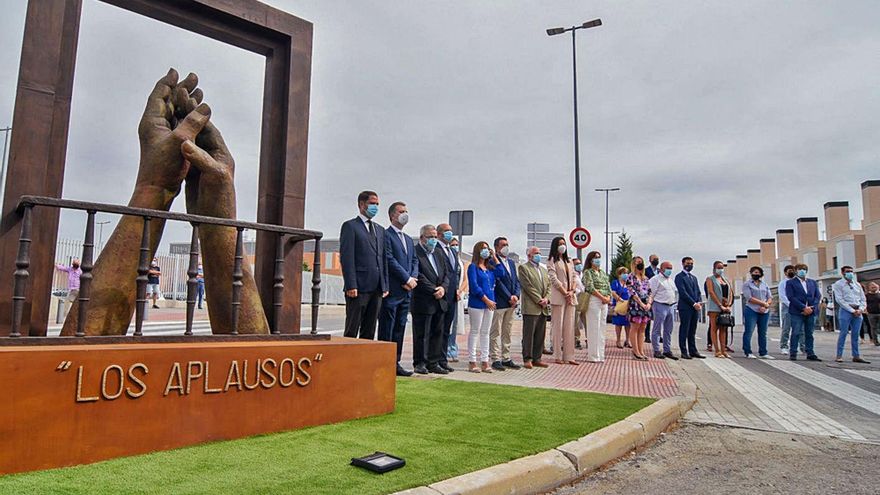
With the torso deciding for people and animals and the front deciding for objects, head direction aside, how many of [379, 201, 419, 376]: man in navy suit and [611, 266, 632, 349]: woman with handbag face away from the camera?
0

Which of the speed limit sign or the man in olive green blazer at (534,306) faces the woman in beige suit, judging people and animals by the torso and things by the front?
the speed limit sign

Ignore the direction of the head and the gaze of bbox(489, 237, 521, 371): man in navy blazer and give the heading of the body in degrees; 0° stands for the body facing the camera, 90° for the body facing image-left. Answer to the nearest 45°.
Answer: approximately 315°

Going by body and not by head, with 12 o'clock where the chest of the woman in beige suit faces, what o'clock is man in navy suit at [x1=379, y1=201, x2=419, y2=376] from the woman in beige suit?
The man in navy suit is roughly at 3 o'clock from the woman in beige suit.

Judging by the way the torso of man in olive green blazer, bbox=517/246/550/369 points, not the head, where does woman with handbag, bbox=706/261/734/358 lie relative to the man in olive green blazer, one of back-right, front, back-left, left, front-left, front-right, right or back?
left

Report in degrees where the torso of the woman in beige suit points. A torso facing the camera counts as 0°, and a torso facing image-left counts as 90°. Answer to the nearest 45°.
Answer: approximately 315°

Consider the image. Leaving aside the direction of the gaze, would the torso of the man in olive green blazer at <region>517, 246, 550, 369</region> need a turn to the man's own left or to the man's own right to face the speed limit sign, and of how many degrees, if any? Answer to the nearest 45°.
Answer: approximately 135° to the man's own left

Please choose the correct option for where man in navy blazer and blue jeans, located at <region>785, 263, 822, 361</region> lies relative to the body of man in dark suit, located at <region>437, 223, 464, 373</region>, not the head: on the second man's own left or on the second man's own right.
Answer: on the second man's own left

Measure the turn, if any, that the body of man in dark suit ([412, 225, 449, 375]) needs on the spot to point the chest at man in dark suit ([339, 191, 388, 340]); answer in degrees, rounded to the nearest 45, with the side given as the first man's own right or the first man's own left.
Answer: approximately 90° to the first man's own right

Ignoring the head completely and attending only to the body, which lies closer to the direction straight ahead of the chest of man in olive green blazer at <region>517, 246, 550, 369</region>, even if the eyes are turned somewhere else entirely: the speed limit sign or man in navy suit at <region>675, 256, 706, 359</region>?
the man in navy suit

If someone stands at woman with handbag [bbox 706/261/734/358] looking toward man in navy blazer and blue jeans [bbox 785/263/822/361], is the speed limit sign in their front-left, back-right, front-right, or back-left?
back-left

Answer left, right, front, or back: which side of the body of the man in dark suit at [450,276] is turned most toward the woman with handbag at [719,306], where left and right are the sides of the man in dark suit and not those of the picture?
left

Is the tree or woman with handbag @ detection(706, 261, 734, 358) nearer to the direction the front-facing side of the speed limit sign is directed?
the woman with handbag

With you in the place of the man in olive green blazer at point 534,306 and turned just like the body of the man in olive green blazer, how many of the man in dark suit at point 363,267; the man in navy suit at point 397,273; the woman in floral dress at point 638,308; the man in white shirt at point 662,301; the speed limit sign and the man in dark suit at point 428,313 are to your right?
3
